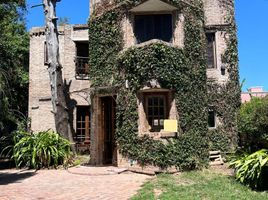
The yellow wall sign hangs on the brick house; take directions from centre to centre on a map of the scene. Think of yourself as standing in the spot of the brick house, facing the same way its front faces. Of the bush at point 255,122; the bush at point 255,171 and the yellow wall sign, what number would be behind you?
0

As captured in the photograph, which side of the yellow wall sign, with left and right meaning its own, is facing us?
front

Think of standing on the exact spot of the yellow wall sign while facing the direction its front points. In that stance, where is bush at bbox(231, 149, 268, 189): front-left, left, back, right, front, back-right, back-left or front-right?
front-left

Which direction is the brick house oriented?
toward the camera

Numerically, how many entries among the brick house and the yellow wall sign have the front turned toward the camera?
2

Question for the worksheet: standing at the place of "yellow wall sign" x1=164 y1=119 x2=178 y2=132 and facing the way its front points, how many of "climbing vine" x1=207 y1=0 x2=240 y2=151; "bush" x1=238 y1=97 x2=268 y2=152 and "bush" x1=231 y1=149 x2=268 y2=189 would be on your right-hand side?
0

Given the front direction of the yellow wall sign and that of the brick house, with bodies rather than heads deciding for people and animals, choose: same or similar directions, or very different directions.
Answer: same or similar directions

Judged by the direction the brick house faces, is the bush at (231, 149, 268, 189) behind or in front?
in front

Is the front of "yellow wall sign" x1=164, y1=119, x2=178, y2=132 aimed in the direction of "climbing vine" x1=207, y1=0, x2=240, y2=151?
no
